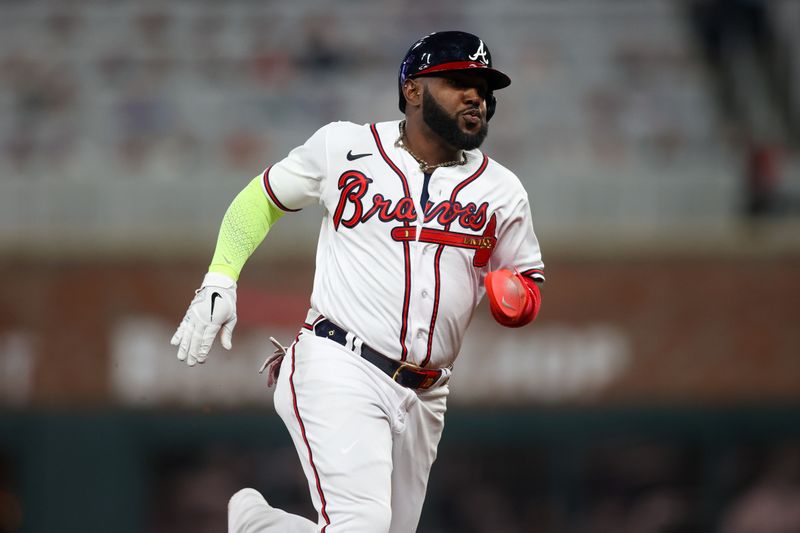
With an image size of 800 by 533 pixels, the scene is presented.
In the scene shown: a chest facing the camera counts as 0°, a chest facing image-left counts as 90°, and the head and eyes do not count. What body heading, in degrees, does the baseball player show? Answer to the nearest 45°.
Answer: approximately 315°

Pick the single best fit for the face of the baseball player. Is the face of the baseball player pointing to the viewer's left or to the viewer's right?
to the viewer's right
